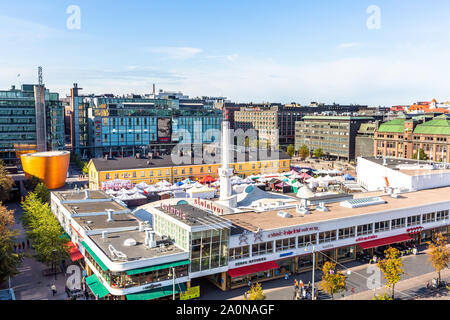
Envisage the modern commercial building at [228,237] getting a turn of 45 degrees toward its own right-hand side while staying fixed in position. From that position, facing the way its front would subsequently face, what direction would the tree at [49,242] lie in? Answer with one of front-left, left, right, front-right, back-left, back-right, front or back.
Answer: right
